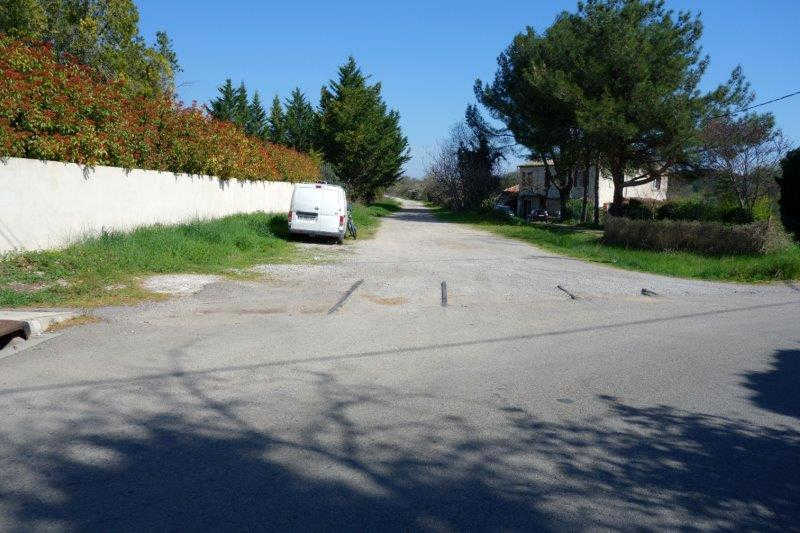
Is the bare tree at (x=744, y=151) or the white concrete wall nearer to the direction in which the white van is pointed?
the bare tree

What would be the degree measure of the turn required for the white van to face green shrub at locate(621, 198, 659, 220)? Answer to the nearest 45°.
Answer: approximately 45° to its right

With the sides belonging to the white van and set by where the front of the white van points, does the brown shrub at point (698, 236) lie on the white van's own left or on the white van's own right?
on the white van's own right

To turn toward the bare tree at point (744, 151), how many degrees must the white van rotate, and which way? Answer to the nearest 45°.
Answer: approximately 90° to its right

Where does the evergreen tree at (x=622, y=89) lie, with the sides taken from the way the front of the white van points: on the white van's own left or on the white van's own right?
on the white van's own right

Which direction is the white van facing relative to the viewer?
away from the camera

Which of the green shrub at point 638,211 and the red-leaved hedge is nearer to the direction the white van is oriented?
the green shrub
